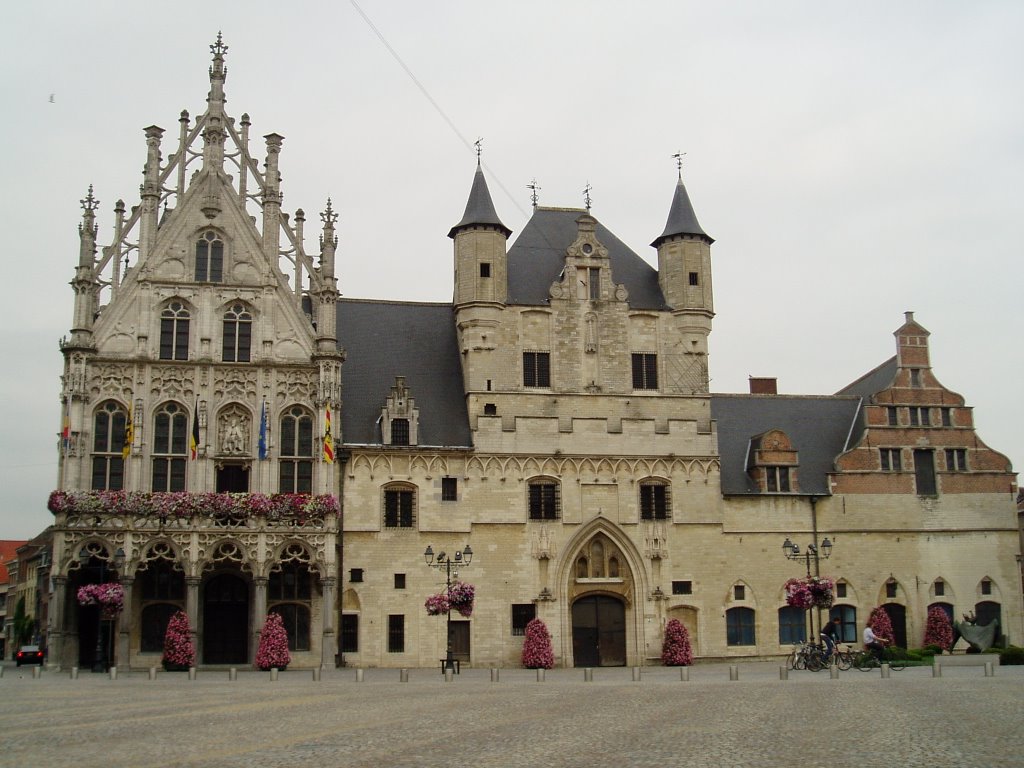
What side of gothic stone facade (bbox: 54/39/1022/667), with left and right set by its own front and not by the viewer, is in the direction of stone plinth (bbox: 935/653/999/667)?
left

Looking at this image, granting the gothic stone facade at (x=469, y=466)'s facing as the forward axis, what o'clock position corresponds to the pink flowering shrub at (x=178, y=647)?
The pink flowering shrub is roughly at 2 o'clock from the gothic stone facade.

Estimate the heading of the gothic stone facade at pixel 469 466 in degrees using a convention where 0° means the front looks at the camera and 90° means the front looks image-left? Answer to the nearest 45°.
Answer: approximately 0°

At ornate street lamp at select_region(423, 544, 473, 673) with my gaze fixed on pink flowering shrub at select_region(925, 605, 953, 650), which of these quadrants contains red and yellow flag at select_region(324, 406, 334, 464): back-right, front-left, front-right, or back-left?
back-left

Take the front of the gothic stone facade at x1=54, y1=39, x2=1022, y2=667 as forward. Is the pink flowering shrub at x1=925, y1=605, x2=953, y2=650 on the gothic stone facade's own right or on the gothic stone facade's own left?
on the gothic stone facade's own left

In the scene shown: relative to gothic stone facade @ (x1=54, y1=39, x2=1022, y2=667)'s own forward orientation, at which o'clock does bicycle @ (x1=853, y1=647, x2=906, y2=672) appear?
The bicycle is roughly at 10 o'clock from the gothic stone facade.

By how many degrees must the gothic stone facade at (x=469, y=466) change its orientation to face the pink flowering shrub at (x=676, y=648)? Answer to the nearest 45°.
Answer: approximately 90° to its left

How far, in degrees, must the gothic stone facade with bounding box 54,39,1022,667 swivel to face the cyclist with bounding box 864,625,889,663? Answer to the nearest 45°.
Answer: approximately 45° to its left
